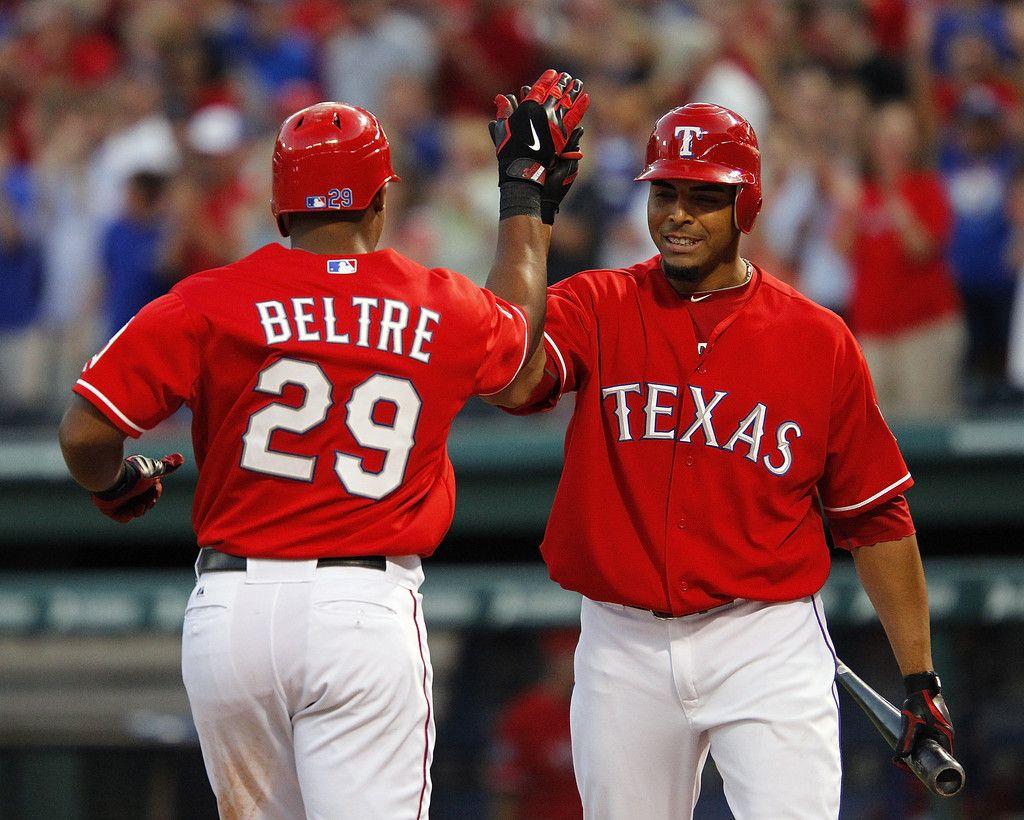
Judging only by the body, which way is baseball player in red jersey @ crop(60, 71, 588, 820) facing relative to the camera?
away from the camera

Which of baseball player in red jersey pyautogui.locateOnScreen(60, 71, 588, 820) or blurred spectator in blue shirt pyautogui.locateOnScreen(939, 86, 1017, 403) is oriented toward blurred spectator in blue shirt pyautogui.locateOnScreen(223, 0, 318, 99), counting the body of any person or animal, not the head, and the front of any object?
the baseball player in red jersey

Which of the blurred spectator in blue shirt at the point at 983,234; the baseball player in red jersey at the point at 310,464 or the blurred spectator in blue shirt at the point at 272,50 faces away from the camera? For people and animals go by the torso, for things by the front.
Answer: the baseball player in red jersey

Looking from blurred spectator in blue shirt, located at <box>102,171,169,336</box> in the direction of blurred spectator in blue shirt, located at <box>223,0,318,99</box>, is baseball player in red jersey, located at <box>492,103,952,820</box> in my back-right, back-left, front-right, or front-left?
back-right

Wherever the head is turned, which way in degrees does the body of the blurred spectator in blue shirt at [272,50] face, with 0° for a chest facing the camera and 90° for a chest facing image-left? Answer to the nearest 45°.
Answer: approximately 0°

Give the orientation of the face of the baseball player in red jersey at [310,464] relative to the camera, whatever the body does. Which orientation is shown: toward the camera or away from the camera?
away from the camera

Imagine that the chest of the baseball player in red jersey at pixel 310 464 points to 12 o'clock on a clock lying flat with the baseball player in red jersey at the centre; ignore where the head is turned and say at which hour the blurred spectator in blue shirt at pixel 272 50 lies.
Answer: The blurred spectator in blue shirt is roughly at 12 o'clock from the baseball player in red jersey.

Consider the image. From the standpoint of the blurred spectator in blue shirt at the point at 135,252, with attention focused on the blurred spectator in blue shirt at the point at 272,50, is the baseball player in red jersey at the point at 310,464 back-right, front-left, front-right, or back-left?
back-right

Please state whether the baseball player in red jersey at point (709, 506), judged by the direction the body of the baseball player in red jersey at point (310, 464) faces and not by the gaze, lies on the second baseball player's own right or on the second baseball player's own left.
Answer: on the second baseball player's own right

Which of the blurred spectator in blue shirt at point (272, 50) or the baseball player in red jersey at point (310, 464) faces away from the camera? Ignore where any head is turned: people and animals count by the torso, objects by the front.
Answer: the baseball player in red jersey

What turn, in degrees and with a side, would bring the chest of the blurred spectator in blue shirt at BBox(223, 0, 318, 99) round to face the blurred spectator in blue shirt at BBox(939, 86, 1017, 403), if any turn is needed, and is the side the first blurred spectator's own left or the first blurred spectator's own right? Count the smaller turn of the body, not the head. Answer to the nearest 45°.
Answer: approximately 45° to the first blurred spectator's own left

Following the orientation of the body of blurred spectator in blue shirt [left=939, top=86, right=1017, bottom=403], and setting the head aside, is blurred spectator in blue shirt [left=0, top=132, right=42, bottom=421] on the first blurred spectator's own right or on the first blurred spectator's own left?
on the first blurred spectator's own right

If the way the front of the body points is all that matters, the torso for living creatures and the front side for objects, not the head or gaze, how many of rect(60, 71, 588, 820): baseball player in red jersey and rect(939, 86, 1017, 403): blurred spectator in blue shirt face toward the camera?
1
